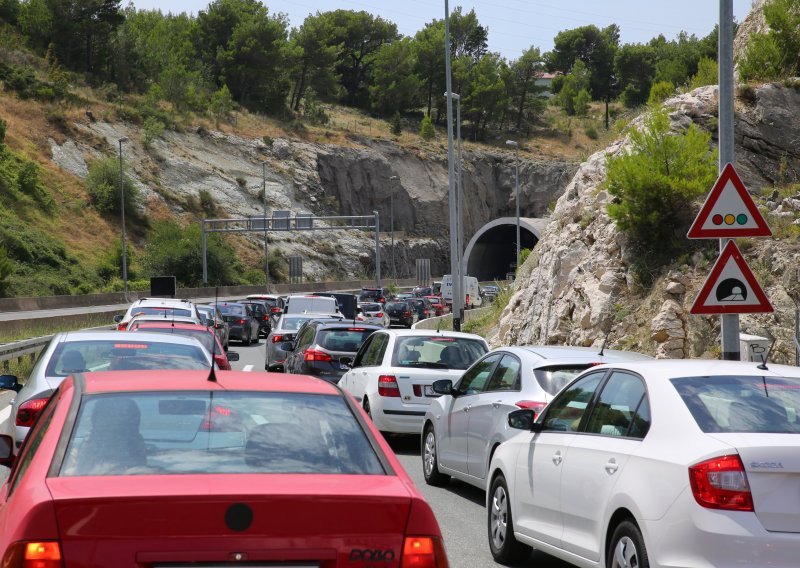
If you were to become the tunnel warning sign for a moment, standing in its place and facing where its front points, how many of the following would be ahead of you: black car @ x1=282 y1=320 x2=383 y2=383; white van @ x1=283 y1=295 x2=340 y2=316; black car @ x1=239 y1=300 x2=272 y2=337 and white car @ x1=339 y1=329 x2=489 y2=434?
0

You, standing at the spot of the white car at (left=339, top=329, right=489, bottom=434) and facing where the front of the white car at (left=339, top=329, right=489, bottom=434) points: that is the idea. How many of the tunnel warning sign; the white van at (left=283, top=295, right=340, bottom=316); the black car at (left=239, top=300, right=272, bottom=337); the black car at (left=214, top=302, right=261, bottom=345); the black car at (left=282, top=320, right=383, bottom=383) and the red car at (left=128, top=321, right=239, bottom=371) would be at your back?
1

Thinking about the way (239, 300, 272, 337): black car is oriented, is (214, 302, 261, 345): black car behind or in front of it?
behind

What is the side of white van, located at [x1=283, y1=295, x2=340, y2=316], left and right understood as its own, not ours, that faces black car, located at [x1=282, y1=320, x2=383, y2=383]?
back

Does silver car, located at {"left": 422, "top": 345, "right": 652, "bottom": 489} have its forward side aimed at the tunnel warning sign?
no

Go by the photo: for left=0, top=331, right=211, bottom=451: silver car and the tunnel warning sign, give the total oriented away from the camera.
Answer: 1

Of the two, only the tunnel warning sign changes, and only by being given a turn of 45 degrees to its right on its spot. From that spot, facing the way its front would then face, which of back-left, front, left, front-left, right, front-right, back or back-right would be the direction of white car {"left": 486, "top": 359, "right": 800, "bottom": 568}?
front-left

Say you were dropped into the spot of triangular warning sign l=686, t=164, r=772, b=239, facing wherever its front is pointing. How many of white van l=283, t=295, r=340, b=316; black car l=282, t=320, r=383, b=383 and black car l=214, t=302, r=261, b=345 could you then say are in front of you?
0

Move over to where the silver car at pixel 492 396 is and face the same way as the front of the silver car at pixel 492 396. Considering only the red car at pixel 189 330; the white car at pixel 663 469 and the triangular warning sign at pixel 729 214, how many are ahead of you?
1

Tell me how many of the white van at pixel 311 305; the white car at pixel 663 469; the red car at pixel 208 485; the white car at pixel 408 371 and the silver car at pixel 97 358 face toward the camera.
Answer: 0

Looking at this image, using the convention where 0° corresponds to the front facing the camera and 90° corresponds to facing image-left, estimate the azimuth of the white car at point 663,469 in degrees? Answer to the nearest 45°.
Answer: approximately 135°

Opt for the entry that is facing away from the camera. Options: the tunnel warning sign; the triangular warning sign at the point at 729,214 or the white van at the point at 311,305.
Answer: the white van

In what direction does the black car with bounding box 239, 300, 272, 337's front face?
away from the camera

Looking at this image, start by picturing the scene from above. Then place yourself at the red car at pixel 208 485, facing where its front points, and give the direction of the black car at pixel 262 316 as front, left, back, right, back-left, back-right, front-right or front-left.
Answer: front

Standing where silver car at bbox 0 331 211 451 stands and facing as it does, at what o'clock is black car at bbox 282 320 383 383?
The black car is roughly at 1 o'clock from the silver car.

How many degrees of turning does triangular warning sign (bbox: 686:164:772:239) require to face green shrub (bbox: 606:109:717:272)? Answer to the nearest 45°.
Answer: approximately 180°

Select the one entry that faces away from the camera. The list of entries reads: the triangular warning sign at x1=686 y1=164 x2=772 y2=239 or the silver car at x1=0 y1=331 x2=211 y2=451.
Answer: the silver car

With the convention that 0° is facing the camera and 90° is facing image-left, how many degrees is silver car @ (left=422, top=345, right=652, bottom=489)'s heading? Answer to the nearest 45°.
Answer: approximately 135°

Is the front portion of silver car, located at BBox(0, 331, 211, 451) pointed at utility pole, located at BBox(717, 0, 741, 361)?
no

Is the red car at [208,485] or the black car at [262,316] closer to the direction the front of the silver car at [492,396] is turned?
the black car

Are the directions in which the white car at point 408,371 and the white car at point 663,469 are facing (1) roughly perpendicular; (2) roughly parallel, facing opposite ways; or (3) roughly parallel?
roughly parallel

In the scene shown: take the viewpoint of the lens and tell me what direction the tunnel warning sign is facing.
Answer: facing the viewer

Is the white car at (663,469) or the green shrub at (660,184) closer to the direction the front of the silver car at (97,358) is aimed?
the green shrub

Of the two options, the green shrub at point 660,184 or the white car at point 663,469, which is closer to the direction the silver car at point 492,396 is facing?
the green shrub
